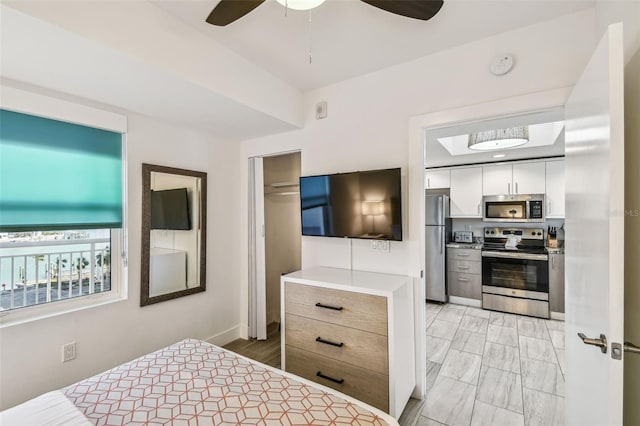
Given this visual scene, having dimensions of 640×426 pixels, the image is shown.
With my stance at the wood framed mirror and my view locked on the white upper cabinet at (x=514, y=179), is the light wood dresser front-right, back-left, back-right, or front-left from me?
front-right

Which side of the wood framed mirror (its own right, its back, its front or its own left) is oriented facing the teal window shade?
right

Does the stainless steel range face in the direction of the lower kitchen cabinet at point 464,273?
no

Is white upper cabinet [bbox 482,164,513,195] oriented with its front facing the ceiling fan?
yes

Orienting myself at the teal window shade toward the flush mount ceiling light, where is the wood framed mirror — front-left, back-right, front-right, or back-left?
front-left

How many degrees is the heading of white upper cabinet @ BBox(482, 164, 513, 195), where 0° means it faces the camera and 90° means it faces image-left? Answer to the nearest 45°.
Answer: approximately 0°

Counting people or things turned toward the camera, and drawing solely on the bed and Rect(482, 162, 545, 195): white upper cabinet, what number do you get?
1

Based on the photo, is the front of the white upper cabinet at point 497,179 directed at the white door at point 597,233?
yes

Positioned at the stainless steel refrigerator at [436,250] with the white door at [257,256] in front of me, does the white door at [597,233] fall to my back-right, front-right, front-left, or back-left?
front-left

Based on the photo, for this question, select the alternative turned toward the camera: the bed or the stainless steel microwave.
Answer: the stainless steel microwave

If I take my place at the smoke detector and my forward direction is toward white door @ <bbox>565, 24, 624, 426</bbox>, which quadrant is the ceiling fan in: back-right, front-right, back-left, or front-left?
front-right

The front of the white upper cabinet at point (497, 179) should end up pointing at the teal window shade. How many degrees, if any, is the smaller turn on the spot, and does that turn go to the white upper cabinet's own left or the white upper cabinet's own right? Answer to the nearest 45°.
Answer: approximately 45° to the white upper cabinet's own right

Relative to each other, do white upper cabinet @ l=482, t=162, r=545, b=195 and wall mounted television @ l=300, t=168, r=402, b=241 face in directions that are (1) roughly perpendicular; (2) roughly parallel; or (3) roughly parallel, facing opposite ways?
roughly parallel

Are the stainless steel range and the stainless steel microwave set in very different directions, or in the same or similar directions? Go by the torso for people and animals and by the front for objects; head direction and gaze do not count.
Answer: same or similar directions

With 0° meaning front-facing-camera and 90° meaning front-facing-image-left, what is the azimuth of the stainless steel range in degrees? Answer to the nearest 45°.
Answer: approximately 0°

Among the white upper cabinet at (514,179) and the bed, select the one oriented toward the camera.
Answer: the white upper cabinet

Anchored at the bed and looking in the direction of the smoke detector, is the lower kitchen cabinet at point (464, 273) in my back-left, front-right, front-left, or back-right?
front-left

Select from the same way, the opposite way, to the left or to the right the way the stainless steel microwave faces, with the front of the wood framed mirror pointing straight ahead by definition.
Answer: to the right

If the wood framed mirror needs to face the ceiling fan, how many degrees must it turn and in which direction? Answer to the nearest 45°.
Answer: approximately 45° to its right

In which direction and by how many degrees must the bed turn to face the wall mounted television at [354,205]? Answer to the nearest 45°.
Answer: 0° — it already faces it

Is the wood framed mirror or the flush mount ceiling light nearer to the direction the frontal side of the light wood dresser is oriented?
the wood framed mirror
